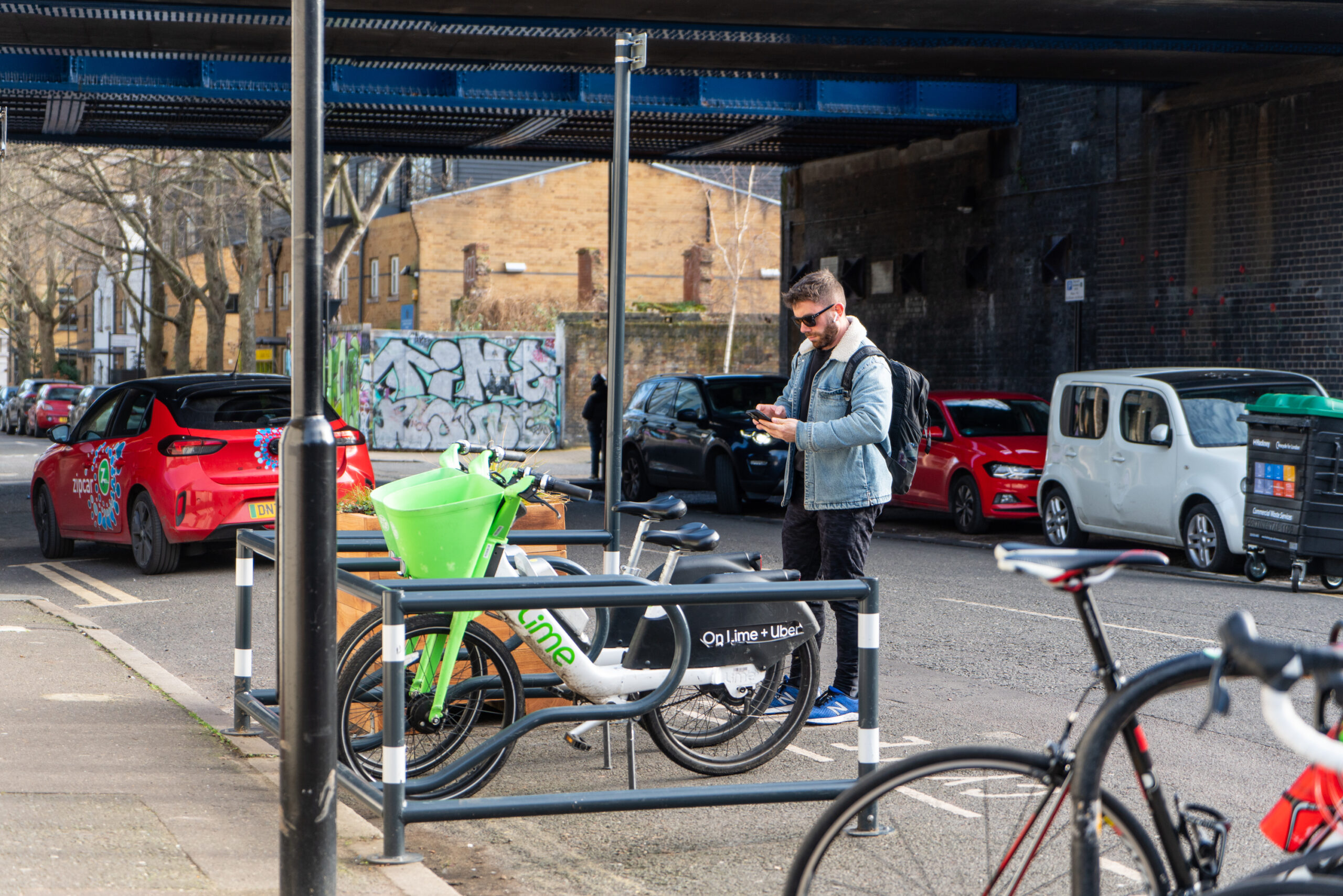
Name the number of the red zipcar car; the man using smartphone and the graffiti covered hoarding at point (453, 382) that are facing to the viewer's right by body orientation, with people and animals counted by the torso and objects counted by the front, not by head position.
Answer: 0

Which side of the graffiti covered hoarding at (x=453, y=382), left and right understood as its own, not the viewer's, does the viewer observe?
front

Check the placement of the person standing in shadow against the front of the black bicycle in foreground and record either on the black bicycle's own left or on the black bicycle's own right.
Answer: on the black bicycle's own left

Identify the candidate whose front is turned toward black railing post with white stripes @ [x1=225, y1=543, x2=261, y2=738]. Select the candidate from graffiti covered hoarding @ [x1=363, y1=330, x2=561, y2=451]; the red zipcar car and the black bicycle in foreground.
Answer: the graffiti covered hoarding

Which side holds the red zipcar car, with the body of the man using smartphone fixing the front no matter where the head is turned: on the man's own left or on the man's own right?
on the man's own right

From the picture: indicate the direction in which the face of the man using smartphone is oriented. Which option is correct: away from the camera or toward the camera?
toward the camera

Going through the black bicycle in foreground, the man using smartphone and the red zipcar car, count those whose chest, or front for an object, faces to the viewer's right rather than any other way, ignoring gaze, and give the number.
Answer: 1

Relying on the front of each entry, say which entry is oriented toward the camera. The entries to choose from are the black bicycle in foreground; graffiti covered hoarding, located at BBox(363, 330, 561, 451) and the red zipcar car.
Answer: the graffiti covered hoarding

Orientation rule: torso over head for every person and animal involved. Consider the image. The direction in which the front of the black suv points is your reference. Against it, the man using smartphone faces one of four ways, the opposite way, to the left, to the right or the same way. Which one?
to the right

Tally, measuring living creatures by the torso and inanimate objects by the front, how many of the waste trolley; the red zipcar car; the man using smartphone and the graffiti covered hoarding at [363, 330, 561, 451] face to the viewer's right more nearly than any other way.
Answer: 0

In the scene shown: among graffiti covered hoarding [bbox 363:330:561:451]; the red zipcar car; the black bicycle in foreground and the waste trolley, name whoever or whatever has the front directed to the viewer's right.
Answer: the black bicycle in foreground

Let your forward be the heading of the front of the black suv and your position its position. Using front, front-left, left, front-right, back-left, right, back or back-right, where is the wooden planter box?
front-right

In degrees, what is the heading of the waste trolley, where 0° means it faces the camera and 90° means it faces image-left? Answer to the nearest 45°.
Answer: approximately 45°

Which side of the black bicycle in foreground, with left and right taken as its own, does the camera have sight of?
right

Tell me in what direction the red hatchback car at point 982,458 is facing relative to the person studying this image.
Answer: facing the viewer and to the right of the viewer

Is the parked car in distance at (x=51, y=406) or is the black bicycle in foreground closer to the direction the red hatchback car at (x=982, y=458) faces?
the black bicycle in foreground
